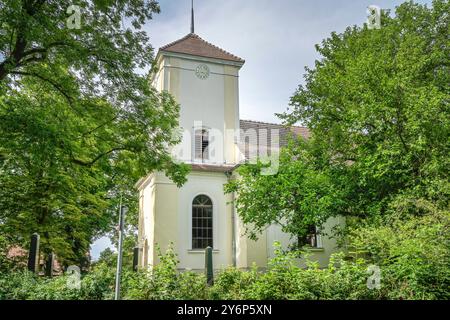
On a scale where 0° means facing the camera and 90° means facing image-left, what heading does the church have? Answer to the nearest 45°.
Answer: approximately 90°

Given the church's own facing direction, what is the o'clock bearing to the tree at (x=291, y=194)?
The tree is roughly at 8 o'clock from the church.

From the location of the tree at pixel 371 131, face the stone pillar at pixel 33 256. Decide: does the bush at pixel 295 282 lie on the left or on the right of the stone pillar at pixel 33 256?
left

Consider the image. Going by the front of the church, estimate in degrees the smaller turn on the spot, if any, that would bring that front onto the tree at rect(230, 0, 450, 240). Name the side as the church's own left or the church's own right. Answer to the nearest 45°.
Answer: approximately 135° to the church's own left
